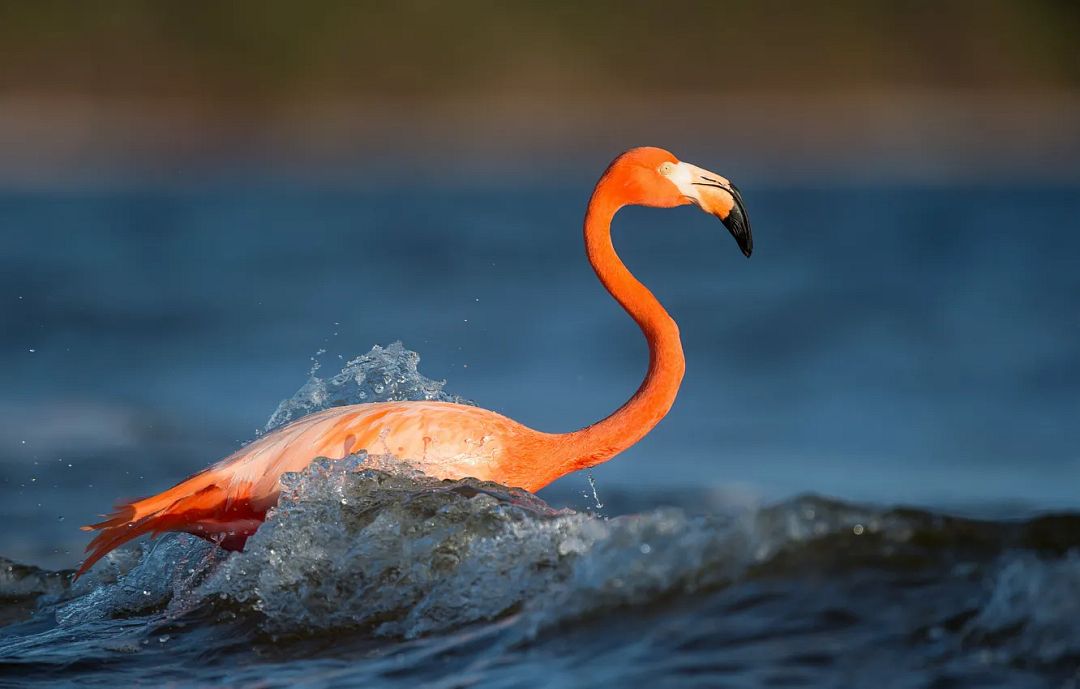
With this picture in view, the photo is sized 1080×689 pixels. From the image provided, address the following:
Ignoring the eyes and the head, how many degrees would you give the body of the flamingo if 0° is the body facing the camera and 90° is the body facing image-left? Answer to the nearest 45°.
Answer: approximately 270°
